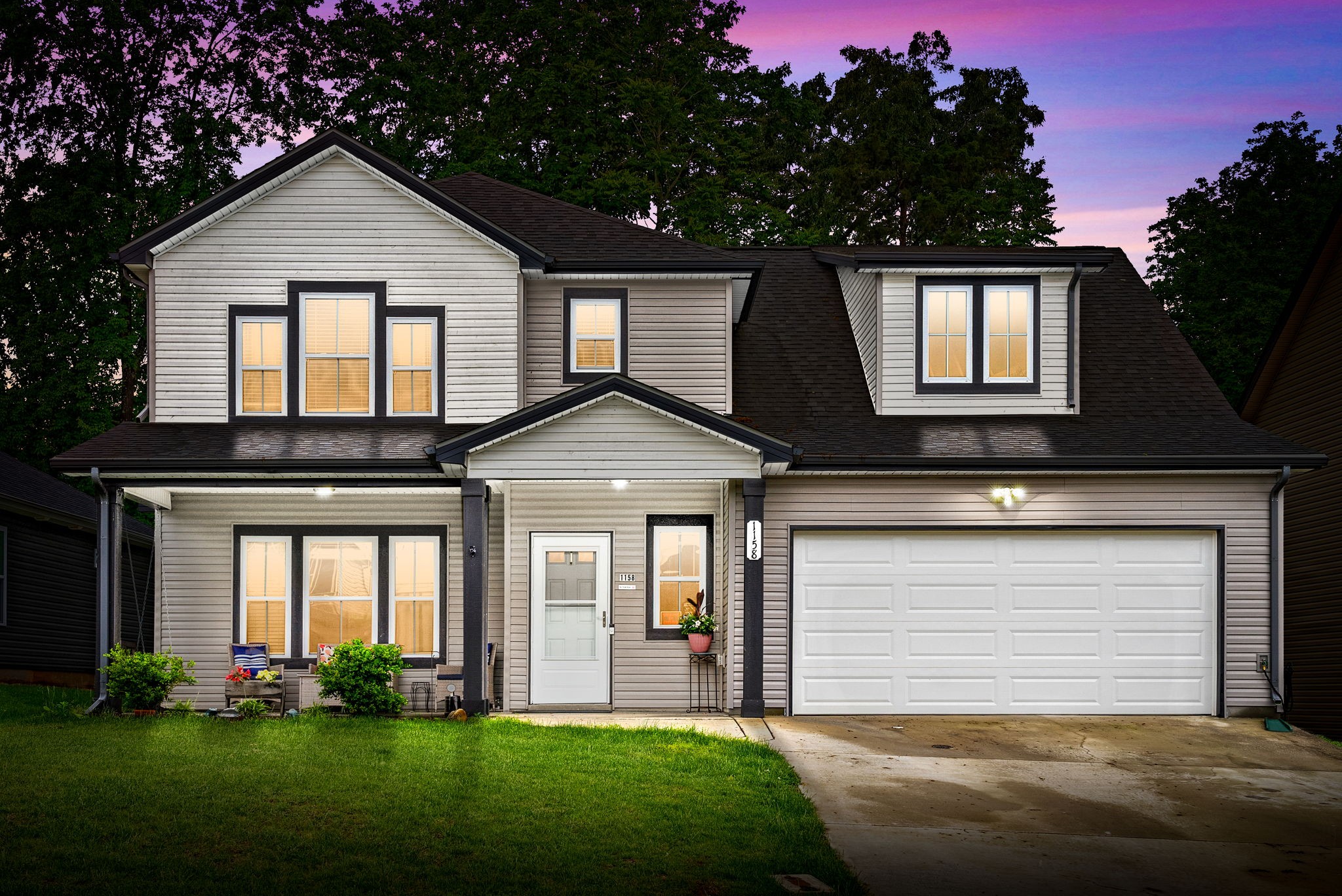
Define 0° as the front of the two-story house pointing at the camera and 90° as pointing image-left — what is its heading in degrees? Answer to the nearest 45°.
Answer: approximately 0°

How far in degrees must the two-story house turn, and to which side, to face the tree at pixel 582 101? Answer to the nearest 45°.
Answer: approximately 180°

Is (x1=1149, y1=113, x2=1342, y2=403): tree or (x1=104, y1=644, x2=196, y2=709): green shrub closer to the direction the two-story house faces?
the green shrub

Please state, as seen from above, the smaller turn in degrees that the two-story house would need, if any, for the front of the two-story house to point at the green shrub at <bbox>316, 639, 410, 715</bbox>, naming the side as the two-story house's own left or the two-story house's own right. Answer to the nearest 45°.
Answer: approximately 45° to the two-story house's own right
